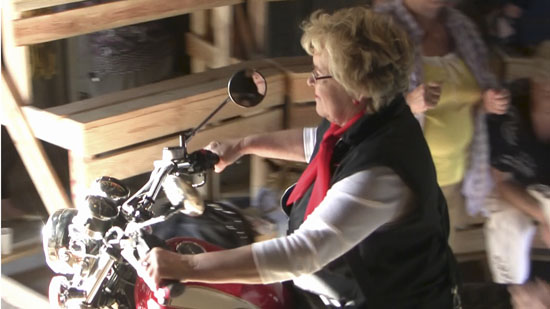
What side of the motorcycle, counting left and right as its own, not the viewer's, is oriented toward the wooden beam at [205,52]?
right

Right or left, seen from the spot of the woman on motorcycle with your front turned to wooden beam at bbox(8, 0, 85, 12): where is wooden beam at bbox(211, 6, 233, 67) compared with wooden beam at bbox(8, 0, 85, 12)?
right

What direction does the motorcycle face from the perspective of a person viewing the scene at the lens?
facing to the left of the viewer

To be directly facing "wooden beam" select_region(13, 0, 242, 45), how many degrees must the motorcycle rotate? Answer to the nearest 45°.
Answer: approximately 90° to its right

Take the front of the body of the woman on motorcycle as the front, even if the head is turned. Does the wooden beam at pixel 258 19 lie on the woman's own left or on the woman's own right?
on the woman's own right

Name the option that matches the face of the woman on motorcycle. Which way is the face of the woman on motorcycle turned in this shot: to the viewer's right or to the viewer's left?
to the viewer's left

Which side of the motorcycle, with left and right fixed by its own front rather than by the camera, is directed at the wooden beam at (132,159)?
right

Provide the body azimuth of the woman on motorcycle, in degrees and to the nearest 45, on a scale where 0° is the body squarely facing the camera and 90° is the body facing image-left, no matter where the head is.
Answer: approximately 90°
